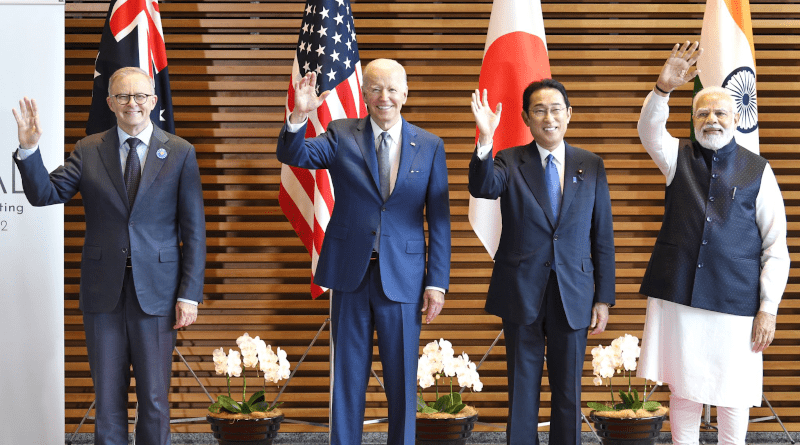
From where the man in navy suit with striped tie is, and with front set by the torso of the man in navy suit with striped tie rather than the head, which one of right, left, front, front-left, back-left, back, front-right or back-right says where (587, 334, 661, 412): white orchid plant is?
back-left

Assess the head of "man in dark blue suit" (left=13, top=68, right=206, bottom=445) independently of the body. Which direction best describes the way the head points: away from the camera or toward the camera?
toward the camera

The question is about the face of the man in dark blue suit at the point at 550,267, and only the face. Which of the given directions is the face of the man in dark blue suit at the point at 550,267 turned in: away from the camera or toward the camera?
toward the camera

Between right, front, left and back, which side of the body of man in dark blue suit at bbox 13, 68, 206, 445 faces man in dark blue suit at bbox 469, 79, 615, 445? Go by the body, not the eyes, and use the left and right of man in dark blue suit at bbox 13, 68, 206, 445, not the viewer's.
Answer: left

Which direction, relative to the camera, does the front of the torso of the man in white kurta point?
toward the camera

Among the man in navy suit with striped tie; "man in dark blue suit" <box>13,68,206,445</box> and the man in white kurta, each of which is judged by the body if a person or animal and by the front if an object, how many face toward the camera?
3

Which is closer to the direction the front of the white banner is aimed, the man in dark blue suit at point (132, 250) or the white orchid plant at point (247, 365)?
the man in dark blue suit

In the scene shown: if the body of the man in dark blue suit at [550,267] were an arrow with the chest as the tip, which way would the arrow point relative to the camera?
toward the camera

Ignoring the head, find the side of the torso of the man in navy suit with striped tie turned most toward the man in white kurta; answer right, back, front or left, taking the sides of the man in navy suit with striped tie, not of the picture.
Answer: left

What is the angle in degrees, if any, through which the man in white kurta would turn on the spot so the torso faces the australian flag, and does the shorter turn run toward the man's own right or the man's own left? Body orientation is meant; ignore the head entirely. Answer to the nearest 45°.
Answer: approximately 90° to the man's own right

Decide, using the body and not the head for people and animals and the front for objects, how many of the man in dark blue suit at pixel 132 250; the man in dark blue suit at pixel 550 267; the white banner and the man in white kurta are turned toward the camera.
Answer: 4

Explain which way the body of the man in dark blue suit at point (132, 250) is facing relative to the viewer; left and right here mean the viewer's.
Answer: facing the viewer
